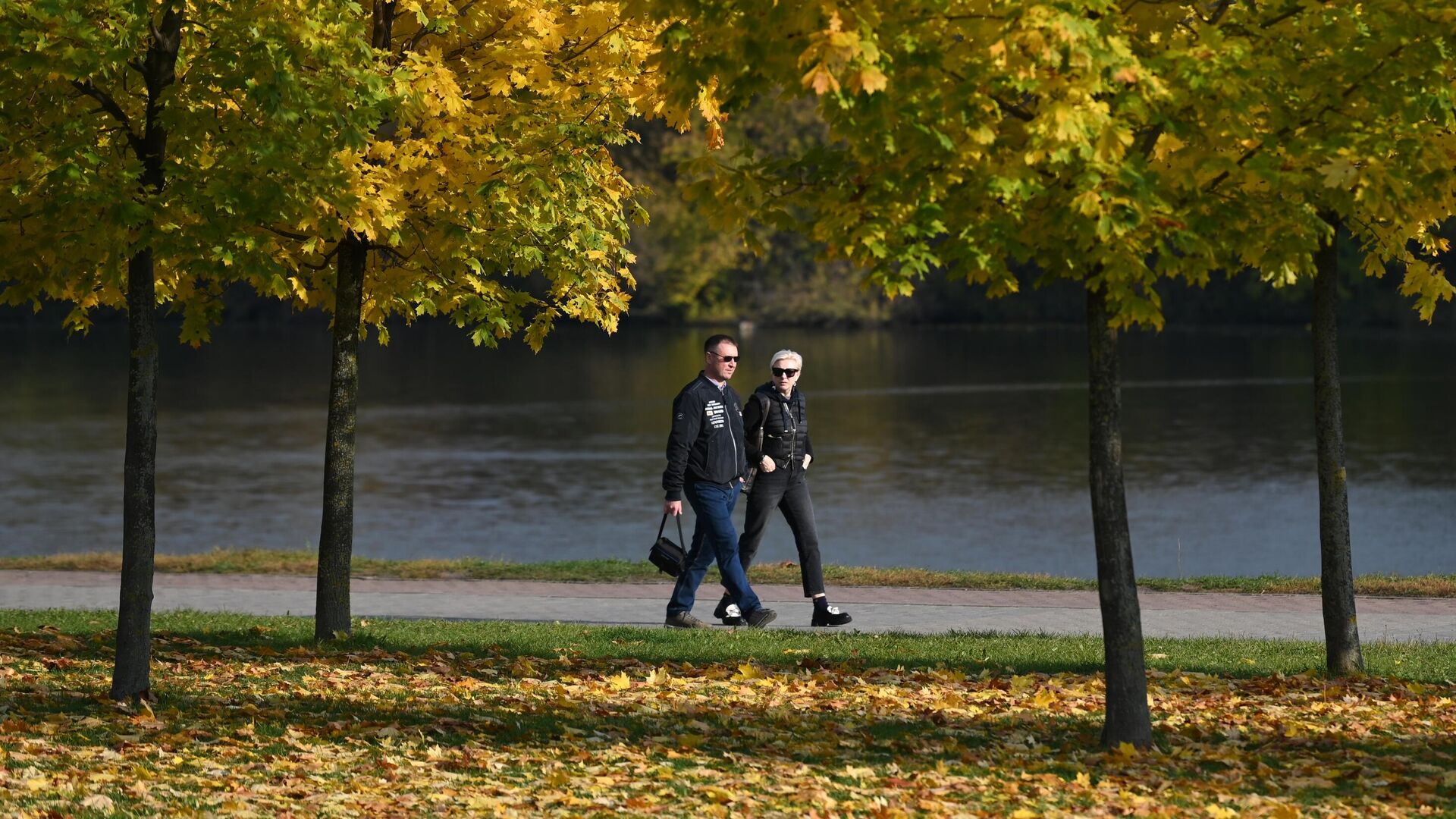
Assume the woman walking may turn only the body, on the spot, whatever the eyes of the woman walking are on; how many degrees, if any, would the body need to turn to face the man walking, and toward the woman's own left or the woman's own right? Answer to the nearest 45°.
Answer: approximately 90° to the woman's own right

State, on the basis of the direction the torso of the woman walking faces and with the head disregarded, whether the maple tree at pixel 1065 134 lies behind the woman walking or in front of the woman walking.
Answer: in front

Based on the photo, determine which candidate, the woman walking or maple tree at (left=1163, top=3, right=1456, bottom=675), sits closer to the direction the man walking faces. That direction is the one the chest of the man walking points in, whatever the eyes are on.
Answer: the maple tree

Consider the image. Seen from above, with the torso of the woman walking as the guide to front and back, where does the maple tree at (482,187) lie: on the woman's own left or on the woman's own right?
on the woman's own right

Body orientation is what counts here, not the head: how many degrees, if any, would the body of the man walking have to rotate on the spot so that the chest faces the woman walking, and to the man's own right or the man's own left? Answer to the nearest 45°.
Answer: approximately 90° to the man's own left

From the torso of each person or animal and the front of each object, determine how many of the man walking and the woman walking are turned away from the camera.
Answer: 0

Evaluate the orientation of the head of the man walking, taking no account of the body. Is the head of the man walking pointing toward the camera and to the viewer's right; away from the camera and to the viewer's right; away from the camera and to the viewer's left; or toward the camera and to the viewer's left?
toward the camera and to the viewer's right

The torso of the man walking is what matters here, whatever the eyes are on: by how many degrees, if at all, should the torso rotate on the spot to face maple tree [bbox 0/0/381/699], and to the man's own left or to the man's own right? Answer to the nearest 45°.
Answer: approximately 90° to the man's own right

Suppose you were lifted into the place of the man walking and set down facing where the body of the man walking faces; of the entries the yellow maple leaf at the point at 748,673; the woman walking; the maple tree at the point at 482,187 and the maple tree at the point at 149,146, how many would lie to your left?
1

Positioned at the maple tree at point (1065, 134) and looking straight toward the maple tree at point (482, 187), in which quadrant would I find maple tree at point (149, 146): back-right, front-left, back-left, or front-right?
front-left

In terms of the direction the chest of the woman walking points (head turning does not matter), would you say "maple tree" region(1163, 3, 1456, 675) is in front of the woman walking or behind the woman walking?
in front

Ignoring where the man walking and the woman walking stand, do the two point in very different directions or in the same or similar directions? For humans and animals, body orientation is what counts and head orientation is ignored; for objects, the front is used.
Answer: same or similar directions
